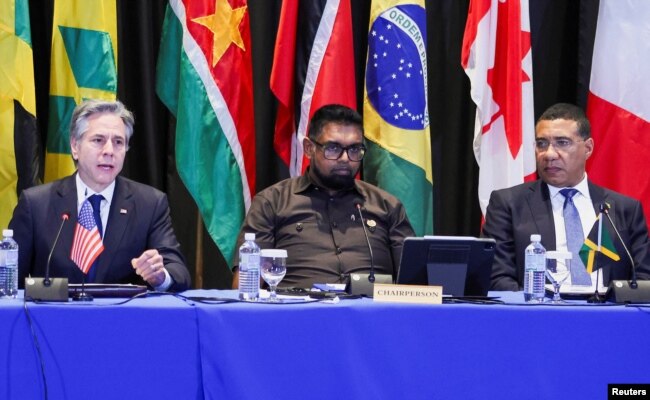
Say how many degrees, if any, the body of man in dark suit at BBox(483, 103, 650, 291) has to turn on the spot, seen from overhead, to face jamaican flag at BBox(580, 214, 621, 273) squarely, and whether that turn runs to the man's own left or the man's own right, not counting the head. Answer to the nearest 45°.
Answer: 0° — they already face it

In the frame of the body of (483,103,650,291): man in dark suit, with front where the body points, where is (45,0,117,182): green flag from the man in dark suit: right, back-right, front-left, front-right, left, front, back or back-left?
right

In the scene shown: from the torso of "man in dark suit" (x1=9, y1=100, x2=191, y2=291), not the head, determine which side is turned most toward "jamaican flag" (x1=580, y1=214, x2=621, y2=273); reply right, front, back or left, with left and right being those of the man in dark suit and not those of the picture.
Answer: left

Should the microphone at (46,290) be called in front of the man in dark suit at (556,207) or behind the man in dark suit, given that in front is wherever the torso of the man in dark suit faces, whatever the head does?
in front

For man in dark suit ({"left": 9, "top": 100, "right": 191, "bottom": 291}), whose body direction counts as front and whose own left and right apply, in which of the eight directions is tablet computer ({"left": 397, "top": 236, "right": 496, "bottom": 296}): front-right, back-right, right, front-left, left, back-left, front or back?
front-left

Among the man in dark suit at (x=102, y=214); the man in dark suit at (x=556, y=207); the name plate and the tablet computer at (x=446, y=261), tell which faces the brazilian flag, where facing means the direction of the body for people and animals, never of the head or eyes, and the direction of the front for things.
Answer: the tablet computer

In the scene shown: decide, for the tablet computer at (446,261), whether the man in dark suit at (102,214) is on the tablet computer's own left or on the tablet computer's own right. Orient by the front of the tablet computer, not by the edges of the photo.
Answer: on the tablet computer's own left

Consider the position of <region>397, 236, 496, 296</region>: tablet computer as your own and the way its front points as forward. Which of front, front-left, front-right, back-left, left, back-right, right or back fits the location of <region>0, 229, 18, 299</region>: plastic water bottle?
left

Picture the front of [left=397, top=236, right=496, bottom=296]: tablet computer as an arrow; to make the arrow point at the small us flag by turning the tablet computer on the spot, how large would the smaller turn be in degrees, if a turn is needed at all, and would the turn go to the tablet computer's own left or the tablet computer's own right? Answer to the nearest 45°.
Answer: approximately 90° to the tablet computer's own left

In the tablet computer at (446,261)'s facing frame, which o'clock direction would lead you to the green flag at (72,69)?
The green flag is roughly at 10 o'clock from the tablet computer.

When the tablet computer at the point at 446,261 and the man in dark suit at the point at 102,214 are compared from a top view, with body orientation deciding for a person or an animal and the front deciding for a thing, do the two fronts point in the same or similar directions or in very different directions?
very different directions

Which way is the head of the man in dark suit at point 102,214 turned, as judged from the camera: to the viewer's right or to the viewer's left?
to the viewer's right

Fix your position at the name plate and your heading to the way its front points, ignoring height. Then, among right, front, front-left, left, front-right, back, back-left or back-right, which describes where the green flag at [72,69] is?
back-right

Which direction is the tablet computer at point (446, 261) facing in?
away from the camera
